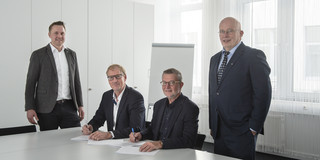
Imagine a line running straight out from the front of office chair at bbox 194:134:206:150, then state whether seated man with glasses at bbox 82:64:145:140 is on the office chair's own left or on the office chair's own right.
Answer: on the office chair's own right

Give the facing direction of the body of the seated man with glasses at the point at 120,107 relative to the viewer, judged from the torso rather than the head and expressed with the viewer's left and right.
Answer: facing the viewer and to the left of the viewer

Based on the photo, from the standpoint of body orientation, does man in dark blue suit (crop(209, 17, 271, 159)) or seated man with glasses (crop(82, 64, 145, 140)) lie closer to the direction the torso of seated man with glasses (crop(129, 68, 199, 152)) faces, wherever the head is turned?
the seated man with glasses

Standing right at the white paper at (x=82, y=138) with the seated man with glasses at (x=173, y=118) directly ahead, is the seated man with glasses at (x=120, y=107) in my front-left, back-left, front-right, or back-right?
front-left

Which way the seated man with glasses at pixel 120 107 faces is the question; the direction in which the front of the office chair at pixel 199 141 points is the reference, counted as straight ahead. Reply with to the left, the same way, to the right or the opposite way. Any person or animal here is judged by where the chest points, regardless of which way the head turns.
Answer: the same way

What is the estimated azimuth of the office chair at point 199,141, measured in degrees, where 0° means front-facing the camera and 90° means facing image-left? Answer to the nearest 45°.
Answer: approximately 45°

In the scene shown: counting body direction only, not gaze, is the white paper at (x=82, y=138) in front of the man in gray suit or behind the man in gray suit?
in front

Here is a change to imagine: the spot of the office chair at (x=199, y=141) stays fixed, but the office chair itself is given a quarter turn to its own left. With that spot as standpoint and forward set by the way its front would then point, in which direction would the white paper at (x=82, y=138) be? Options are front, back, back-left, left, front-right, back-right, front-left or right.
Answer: back-right

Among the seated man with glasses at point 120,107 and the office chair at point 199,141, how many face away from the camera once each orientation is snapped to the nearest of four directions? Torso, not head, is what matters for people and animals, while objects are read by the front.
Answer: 0

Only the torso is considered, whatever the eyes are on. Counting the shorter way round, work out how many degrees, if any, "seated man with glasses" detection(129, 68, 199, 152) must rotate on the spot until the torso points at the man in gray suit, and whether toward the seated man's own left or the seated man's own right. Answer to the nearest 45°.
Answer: approximately 90° to the seated man's own right

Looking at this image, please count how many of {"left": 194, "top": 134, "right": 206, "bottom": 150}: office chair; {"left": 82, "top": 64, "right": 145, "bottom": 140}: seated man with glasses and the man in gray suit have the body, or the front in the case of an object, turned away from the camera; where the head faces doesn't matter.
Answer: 0

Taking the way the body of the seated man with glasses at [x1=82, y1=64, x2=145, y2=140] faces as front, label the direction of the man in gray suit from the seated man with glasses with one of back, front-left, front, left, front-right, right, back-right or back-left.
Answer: right

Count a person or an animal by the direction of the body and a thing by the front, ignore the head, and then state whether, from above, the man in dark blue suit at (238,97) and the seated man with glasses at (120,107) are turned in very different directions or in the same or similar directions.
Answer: same or similar directions

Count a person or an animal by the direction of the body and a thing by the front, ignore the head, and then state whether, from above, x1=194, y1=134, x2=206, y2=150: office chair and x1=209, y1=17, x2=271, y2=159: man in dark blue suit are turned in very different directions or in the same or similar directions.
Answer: same or similar directions

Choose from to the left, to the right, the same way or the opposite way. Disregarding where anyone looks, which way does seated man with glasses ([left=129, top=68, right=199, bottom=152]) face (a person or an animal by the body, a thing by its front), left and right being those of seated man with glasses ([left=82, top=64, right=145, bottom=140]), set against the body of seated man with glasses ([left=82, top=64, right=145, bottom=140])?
the same way

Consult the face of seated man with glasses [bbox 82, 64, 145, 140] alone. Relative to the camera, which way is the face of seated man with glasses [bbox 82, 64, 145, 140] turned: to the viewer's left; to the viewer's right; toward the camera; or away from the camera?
toward the camera

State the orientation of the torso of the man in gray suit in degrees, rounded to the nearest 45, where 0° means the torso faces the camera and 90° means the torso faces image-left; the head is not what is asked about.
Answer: approximately 315°

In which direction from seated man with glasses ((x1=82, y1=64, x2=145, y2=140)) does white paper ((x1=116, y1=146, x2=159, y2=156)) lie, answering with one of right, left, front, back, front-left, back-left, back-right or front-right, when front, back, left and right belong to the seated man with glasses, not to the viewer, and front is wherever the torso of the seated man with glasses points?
front-left

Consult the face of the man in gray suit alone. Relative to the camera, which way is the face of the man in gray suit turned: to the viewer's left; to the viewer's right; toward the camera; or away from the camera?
toward the camera
